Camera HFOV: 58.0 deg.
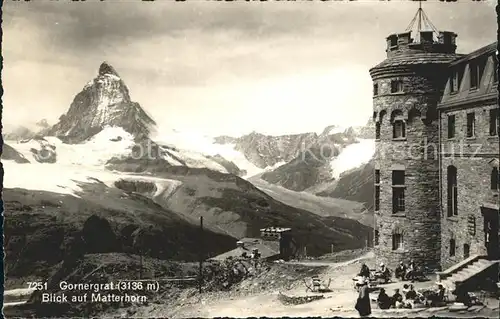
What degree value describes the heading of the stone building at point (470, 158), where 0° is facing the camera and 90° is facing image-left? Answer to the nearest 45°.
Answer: approximately 45°
